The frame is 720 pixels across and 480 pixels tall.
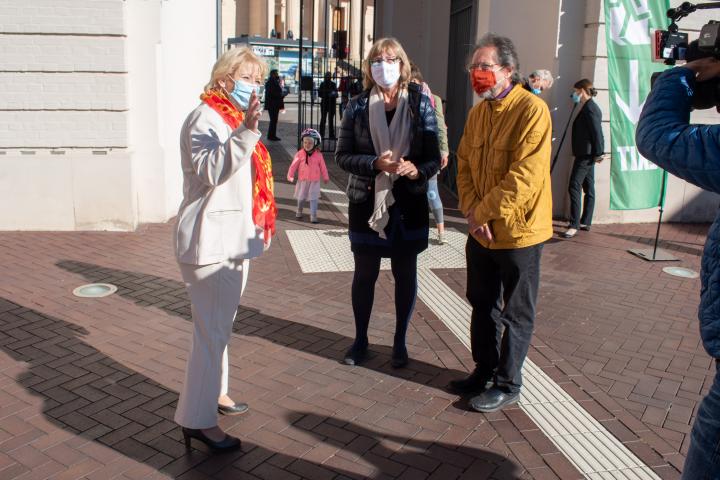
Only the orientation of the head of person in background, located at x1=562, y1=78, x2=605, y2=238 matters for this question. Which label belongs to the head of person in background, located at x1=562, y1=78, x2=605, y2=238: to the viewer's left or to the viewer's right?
to the viewer's left

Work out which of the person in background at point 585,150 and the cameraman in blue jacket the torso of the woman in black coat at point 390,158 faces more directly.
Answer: the cameraman in blue jacket

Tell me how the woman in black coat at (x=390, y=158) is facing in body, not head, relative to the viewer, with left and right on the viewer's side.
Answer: facing the viewer

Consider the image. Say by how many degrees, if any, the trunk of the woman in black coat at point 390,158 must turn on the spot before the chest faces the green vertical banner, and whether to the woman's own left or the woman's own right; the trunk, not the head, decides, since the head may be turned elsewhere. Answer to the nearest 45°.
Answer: approximately 135° to the woman's own left

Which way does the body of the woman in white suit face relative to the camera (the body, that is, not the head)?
to the viewer's right

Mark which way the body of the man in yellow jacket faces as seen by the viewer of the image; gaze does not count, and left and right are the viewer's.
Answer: facing the viewer and to the left of the viewer

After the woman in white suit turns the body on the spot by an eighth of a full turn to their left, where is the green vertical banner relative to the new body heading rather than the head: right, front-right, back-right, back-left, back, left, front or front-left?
front

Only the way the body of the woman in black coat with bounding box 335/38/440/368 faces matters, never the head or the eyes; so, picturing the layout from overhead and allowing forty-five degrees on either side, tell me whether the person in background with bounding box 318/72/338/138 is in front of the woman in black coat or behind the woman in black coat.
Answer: behind

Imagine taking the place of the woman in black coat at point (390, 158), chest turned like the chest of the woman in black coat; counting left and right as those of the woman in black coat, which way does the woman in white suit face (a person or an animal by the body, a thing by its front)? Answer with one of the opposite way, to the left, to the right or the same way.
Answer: to the left

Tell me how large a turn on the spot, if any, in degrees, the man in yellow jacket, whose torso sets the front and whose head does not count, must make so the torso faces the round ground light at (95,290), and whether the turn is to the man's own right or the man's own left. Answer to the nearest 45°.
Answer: approximately 90° to the man's own right

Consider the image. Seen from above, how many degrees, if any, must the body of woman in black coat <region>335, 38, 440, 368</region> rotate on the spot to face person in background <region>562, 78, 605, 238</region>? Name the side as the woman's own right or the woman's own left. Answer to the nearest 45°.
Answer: approximately 135° to the woman's own left

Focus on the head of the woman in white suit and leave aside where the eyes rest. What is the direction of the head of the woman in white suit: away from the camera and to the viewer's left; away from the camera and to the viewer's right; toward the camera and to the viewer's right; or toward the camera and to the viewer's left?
toward the camera and to the viewer's right
